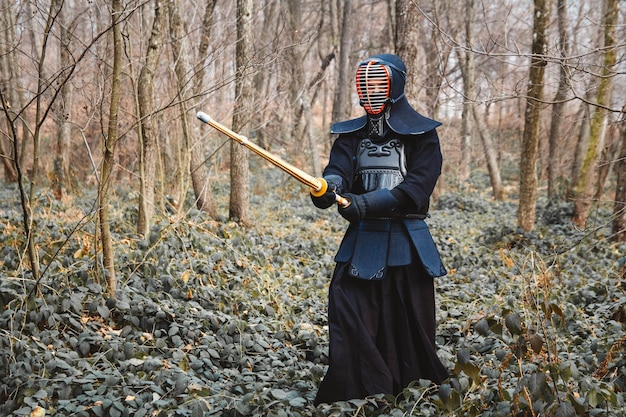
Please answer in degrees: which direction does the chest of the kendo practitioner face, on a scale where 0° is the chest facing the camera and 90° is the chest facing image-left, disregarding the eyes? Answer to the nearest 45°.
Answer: approximately 45°
